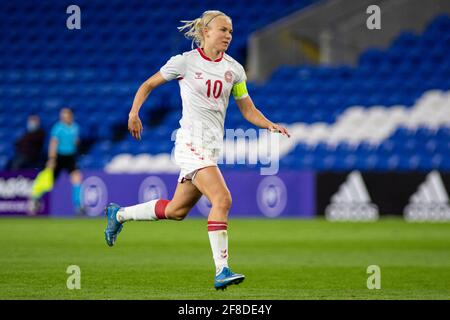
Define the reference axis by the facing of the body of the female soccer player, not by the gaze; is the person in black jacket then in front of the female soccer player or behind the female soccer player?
behind

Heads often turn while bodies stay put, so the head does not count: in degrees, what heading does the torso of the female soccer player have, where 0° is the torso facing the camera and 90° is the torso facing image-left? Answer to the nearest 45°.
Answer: approximately 315°
